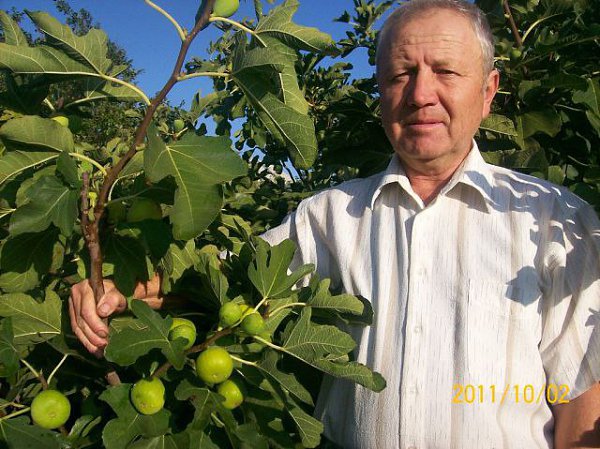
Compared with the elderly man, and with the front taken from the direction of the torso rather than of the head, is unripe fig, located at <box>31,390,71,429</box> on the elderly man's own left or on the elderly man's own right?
on the elderly man's own right

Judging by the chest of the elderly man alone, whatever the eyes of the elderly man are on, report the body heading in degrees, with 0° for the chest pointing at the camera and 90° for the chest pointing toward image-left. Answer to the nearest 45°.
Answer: approximately 0°
